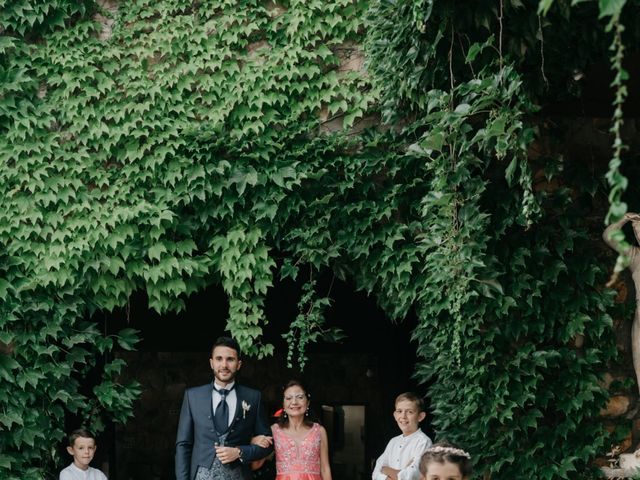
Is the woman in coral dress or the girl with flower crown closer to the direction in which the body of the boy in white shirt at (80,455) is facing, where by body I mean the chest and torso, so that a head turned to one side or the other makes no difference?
the girl with flower crown

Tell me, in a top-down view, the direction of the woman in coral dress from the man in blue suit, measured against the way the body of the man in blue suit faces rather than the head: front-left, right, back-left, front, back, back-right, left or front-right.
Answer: back-left

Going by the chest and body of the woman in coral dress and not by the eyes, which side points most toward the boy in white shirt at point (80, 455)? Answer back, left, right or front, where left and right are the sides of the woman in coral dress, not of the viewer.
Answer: right

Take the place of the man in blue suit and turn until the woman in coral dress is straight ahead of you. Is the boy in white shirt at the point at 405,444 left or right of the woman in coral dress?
right

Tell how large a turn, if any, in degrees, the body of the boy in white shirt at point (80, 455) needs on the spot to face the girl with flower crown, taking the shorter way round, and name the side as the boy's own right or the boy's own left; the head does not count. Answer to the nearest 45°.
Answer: approximately 45° to the boy's own left

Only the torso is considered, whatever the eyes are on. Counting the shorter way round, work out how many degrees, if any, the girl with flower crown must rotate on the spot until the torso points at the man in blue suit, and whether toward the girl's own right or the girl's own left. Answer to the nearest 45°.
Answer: approximately 135° to the girl's own right

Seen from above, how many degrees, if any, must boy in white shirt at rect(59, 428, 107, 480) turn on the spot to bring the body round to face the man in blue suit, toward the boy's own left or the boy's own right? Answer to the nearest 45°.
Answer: approximately 45° to the boy's own left

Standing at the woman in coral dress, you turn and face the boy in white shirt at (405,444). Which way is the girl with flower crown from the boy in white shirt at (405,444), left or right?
right

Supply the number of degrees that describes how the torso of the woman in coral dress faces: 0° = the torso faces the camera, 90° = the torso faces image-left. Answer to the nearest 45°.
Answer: approximately 0°

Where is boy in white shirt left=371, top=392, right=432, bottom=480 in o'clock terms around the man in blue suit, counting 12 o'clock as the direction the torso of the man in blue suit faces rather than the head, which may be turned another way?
The boy in white shirt is roughly at 9 o'clock from the man in blue suit.
